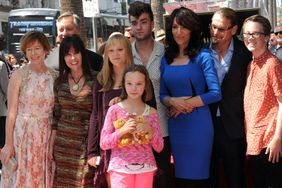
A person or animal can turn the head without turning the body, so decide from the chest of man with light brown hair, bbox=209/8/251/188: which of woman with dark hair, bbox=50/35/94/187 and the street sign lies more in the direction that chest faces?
the woman with dark hair

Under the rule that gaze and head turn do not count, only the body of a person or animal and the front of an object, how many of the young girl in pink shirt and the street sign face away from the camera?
0

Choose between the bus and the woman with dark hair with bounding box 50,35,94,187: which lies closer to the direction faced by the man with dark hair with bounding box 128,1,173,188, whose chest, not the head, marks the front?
the woman with dark hair

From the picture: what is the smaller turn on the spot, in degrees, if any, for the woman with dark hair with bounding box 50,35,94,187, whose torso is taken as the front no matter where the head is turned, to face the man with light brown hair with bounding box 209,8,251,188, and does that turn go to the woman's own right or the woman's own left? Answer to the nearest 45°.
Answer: approximately 90° to the woman's own left

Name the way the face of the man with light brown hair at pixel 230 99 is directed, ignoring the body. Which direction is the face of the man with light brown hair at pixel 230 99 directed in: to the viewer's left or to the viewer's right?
to the viewer's left

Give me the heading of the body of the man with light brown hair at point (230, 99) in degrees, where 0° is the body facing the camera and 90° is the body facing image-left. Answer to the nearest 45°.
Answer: approximately 45°

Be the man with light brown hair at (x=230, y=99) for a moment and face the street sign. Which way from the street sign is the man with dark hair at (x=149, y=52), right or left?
left

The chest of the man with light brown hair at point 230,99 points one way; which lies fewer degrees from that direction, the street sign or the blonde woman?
the blonde woman

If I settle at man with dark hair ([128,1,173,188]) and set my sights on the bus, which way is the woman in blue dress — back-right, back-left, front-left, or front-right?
back-right

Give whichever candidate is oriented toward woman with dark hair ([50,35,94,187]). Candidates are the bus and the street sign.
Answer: the street sign

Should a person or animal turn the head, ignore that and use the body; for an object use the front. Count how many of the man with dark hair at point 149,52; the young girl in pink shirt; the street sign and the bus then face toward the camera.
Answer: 3
